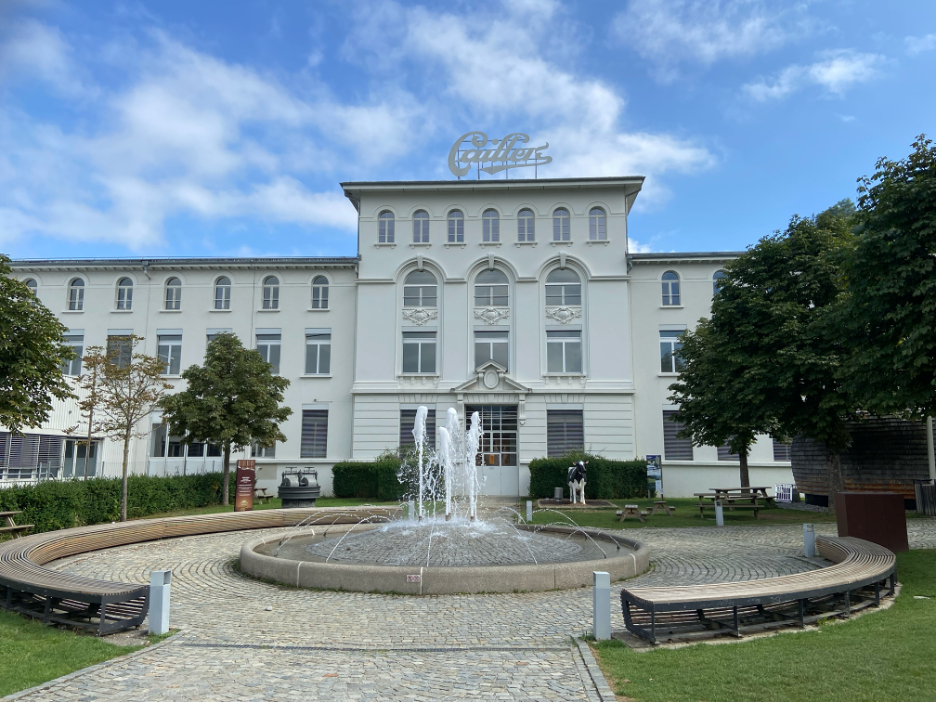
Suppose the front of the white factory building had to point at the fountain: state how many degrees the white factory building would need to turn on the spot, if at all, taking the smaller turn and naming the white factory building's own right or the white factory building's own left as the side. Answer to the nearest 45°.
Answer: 0° — it already faces it

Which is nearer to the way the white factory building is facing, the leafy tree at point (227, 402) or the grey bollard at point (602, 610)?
the grey bollard

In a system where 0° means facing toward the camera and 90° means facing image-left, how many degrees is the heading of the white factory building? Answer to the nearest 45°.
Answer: approximately 0°

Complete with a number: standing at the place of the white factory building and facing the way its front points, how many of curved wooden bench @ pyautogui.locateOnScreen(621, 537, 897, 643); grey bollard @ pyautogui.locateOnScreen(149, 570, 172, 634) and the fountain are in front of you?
3

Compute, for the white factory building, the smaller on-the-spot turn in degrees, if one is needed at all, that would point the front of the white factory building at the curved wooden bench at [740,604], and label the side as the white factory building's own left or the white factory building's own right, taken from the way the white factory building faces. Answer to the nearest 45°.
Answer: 0° — it already faces it

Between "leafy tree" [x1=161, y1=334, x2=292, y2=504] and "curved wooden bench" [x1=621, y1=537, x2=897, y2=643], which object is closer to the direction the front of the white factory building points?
the curved wooden bench
